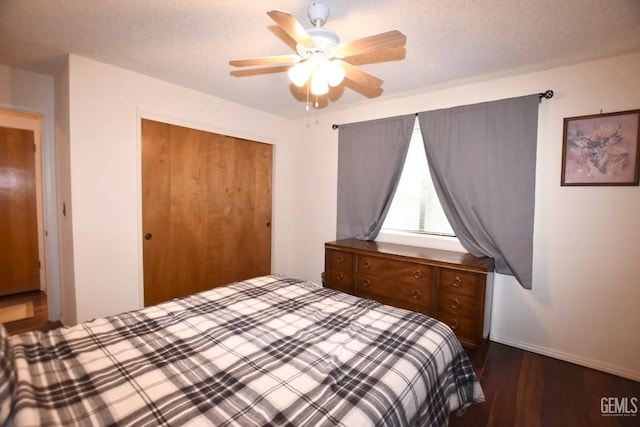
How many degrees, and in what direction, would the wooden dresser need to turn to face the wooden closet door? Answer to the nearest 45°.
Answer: approximately 45° to its right

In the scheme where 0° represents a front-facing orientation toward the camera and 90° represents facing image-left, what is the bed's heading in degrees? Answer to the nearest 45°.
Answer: approximately 225°

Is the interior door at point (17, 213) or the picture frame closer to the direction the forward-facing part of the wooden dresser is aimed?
the interior door

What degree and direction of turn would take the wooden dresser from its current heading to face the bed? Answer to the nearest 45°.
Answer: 0° — it already faces it

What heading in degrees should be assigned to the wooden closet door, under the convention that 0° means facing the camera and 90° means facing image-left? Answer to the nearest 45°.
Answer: approximately 315°

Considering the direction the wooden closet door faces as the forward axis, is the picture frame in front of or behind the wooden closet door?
in front

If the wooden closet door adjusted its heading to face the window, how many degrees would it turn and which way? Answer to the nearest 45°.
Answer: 0° — it already faces it

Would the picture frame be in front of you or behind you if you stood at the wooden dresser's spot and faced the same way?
behind

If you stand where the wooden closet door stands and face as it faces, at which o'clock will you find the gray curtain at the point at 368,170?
The gray curtain is roughly at 11 o'clock from the wooden closet door.

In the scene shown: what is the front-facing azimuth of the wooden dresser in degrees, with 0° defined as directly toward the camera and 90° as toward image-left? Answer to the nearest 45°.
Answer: approximately 45°

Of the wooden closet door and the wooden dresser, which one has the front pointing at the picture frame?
the wooden closet door

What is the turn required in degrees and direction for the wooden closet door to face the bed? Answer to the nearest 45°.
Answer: approximately 45° to its right

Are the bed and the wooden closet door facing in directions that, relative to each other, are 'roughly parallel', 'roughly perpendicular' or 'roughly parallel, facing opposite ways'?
roughly perpendicular
